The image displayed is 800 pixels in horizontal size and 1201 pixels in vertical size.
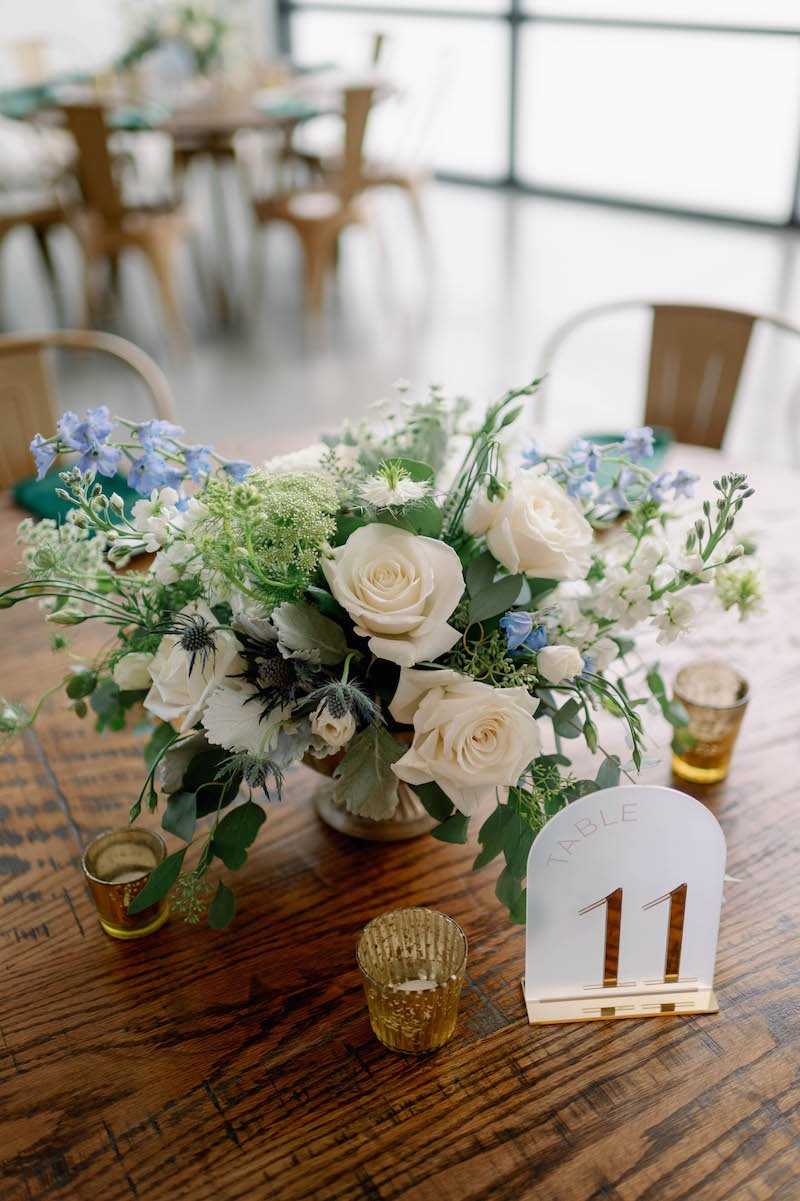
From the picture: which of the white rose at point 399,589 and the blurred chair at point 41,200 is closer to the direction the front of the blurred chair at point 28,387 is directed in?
the white rose

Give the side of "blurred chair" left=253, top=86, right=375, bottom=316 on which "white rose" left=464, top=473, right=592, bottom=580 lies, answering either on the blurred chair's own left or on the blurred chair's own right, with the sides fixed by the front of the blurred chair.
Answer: on the blurred chair's own left

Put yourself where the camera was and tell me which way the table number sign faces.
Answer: facing the viewer

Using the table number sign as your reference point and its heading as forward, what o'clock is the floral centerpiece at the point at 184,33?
The floral centerpiece is roughly at 5 o'clock from the table number sign.

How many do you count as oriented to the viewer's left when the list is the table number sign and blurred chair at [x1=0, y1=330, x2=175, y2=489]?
0

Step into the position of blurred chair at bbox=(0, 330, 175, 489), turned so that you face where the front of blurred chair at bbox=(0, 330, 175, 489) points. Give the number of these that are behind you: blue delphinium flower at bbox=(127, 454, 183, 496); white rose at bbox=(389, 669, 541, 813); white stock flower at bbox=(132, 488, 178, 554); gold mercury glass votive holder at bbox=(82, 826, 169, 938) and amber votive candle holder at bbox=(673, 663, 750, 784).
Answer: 0

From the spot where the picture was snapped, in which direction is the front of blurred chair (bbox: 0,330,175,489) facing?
facing the viewer and to the right of the viewer

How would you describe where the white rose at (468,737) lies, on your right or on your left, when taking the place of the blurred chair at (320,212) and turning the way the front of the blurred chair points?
on your left

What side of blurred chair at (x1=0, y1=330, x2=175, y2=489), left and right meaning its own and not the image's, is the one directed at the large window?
left
